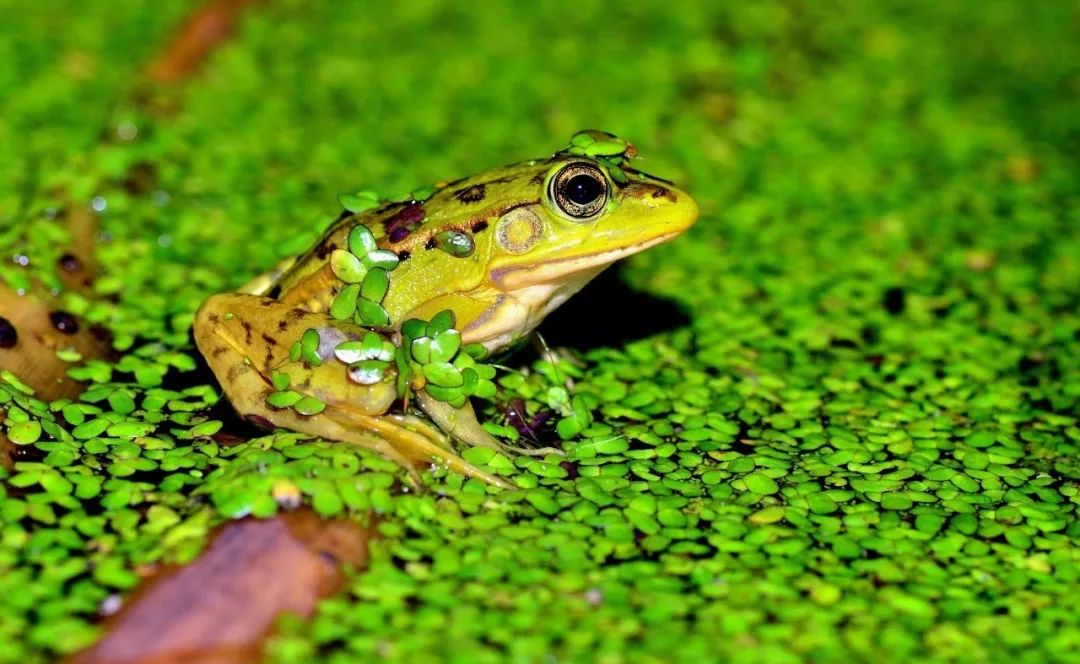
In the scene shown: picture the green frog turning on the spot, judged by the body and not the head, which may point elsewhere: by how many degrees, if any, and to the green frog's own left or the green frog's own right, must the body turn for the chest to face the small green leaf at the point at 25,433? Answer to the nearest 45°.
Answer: approximately 180°

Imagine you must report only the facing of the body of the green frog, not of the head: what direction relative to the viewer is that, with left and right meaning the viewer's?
facing to the right of the viewer
